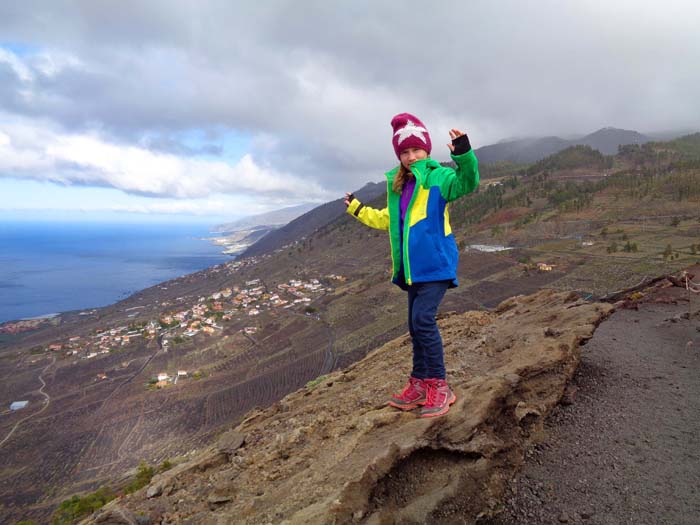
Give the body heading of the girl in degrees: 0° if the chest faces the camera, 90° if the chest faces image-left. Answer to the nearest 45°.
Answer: approximately 45°

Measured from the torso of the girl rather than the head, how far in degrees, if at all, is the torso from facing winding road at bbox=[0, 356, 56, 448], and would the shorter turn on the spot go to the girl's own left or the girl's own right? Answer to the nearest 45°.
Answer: approximately 90° to the girl's own right
